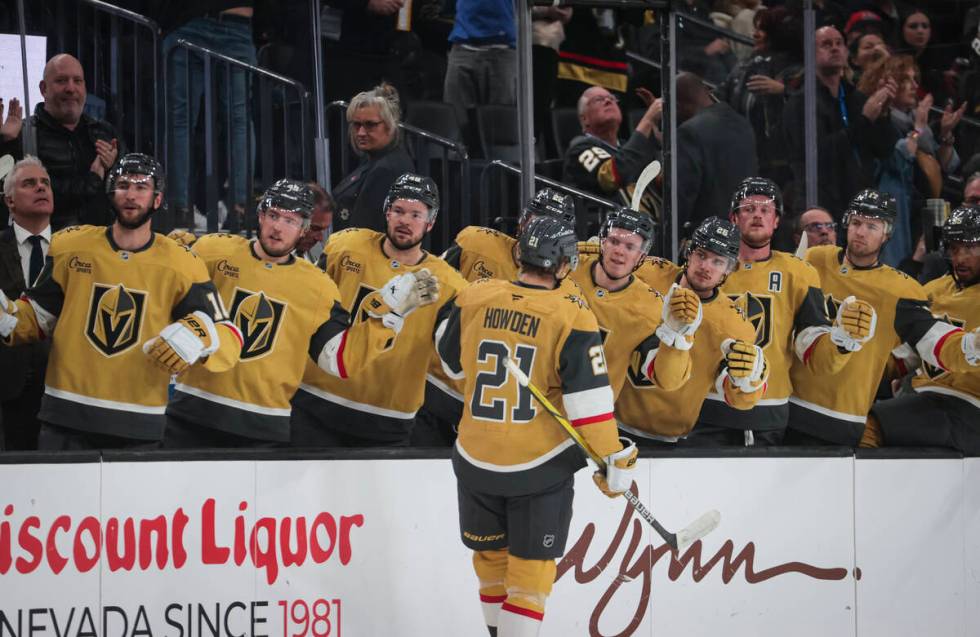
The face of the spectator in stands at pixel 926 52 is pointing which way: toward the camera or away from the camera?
toward the camera

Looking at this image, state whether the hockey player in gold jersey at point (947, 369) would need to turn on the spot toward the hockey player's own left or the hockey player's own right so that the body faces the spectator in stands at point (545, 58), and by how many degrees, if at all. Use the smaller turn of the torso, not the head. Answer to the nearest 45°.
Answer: approximately 90° to the hockey player's own right

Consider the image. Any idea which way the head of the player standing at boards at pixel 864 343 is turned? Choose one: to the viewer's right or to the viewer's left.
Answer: to the viewer's left

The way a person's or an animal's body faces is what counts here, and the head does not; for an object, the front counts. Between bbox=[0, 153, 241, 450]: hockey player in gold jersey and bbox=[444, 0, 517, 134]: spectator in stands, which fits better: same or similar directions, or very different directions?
same or similar directions

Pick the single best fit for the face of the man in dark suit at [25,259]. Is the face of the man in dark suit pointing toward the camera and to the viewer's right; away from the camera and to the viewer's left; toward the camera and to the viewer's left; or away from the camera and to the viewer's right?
toward the camera and to the viewer's right

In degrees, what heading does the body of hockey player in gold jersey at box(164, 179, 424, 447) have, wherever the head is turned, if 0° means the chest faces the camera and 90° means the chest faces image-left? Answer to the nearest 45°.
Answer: approximately 0°

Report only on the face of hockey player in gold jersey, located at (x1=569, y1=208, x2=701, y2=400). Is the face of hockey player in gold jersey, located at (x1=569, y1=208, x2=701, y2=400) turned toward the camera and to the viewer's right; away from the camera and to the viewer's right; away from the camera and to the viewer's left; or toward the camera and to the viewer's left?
toward the camera and to the viewer's left

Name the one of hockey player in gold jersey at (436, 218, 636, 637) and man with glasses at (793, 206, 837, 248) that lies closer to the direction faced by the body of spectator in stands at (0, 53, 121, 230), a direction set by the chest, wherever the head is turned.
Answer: the hockey player in gold jersey

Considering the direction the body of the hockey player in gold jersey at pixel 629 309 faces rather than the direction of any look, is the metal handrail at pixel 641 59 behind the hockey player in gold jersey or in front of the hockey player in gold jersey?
behind

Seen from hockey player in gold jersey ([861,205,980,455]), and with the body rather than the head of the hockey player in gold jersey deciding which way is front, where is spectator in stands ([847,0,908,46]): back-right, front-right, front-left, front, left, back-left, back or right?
back-right

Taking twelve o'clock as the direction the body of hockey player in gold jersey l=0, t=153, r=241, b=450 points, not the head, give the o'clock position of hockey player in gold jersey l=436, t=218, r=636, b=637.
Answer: hockey player in gold jersey l=436, t=218, r=636, b=637 is roughly at 10 o'clock from hockey player in gold jersey l=0, t=153, r=241, b=450.

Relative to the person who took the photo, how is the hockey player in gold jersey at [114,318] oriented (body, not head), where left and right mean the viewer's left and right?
facing the viewer

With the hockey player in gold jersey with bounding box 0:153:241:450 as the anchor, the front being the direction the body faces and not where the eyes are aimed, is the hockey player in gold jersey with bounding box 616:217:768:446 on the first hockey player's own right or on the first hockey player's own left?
on the first hockey player's own left

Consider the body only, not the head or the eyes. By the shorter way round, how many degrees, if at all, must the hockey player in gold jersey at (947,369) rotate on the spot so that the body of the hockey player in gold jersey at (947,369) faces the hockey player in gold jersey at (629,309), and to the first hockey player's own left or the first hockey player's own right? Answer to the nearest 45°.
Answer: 0° — they already face them

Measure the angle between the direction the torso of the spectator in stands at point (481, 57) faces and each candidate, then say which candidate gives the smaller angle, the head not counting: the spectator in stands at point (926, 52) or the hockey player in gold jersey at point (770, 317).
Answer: the hockey player in gold jersey

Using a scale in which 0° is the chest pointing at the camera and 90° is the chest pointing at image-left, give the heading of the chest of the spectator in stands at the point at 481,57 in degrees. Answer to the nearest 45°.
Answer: approximately 0°

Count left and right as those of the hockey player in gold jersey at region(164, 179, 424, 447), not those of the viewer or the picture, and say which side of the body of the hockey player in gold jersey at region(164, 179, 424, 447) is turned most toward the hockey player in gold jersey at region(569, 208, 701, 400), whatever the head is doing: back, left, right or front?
left

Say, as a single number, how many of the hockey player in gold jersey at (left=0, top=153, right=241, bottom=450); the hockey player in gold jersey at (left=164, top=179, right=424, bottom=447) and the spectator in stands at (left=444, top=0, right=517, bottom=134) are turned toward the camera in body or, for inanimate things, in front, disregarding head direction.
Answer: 3
